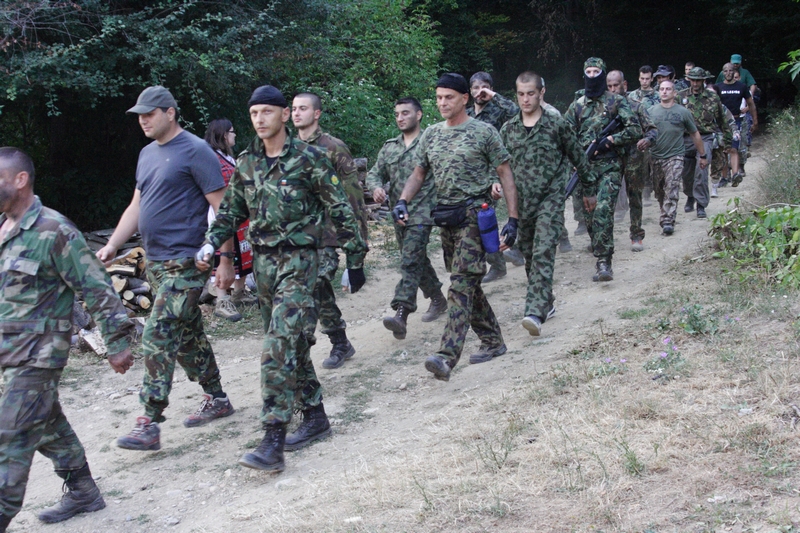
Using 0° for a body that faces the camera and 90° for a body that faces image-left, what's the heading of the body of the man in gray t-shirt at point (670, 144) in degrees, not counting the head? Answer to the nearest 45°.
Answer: approximately 0°

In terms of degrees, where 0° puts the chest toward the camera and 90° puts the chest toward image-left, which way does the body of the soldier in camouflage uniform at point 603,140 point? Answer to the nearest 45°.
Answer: approximately 0°

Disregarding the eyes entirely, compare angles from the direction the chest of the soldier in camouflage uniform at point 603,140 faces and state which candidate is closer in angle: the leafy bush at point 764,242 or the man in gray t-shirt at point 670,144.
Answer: the leafy bush

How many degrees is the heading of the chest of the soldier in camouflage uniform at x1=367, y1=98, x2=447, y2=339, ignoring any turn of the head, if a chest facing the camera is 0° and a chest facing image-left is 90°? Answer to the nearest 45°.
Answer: approximately 45°

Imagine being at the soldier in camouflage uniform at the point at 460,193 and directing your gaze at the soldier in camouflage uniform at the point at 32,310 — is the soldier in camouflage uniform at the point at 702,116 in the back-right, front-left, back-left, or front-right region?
back-right

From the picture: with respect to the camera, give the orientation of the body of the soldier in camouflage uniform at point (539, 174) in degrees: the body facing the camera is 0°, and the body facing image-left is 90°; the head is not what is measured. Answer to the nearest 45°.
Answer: approximately 45°

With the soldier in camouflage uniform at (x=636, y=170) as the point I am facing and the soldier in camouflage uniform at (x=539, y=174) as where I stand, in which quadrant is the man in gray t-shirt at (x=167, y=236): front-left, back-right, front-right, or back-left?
back-left

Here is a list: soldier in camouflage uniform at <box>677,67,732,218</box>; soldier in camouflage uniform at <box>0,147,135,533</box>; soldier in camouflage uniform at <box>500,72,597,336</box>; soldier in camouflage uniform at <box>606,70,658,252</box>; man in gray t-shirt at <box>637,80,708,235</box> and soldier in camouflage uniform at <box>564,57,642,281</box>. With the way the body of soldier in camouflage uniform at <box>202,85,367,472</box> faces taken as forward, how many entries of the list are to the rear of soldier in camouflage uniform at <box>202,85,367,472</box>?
5

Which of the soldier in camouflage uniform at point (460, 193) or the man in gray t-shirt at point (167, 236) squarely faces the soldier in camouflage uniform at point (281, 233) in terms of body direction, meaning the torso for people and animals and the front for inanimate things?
the soldier in camouflage uniform at point (460, 193)

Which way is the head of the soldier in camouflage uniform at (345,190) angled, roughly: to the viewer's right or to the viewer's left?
to the viewer's left

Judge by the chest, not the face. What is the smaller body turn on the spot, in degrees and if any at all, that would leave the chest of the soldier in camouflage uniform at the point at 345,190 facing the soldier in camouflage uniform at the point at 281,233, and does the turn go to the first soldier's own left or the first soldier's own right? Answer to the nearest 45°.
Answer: approximately 45° to the first soldier's own left

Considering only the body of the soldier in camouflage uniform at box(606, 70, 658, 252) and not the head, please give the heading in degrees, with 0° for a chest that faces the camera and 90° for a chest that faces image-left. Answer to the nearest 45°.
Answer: approximately 45°

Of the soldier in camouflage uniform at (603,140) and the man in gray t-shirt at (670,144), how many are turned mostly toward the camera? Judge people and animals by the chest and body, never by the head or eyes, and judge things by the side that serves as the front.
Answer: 2

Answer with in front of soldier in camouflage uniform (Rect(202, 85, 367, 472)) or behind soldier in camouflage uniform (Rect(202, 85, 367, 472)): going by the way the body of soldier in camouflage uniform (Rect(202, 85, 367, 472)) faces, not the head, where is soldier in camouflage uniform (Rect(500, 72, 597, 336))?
behind
